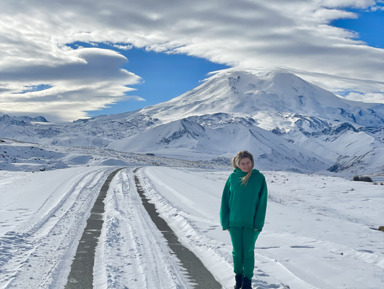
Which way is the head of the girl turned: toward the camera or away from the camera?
toward the camera

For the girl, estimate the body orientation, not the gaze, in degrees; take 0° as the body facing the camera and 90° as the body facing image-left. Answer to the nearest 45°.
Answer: approximately 0°
